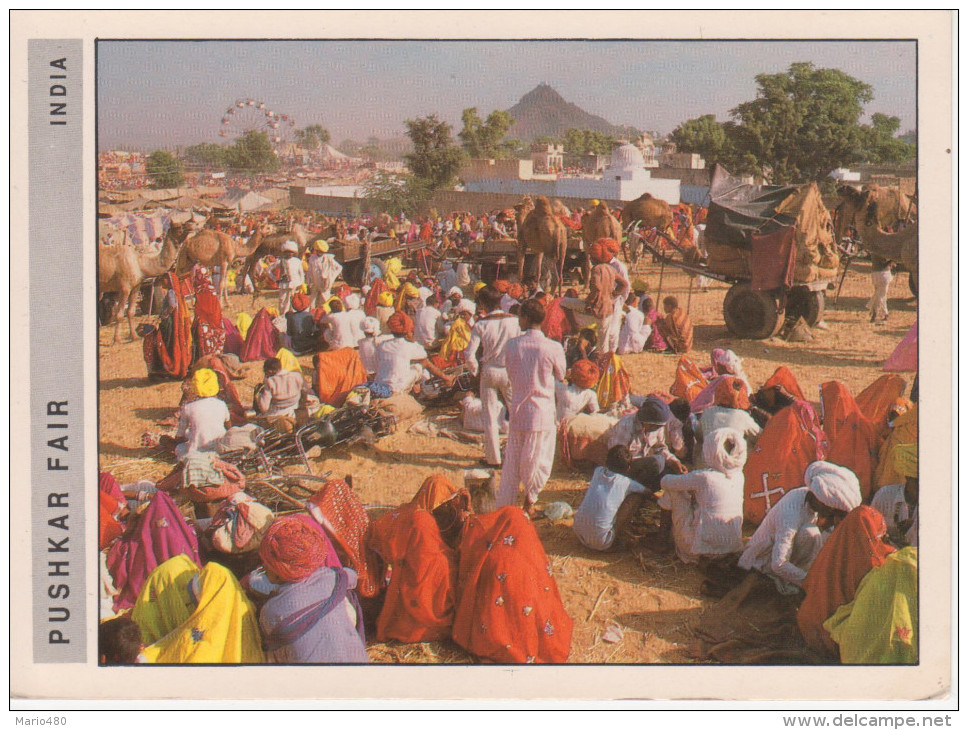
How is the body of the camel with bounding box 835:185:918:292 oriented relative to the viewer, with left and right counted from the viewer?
facing to the left of the viewer

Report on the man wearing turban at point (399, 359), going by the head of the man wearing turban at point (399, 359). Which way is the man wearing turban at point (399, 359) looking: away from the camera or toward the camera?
away from the camera

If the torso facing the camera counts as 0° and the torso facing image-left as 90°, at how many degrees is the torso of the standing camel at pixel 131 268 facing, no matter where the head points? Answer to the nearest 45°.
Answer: approximately 270°

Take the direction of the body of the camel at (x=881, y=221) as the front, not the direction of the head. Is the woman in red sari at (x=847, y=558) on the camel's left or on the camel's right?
on the camel's left

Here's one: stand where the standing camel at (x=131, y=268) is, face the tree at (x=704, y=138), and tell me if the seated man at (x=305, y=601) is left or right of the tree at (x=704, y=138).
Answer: right

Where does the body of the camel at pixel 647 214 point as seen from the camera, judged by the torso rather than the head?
to the viewer's left

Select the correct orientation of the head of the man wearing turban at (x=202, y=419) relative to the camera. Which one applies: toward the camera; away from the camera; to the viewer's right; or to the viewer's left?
away from the camera
